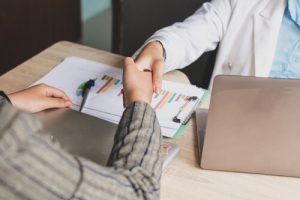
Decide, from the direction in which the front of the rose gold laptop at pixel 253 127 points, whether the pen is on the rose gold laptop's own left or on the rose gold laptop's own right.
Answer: on the rose gold laptop's own left

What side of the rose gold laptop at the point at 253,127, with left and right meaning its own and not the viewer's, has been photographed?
back

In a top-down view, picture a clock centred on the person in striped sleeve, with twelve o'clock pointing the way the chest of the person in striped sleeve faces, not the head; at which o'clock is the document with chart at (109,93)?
The document with chart is roughly at 11 o'clock from the person in striped sleeve.

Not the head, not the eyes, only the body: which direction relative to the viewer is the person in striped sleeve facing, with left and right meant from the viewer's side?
facing away from the viewer and to the right of the viewer

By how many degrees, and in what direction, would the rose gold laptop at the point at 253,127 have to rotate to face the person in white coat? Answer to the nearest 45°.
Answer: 0° — it already faces them
